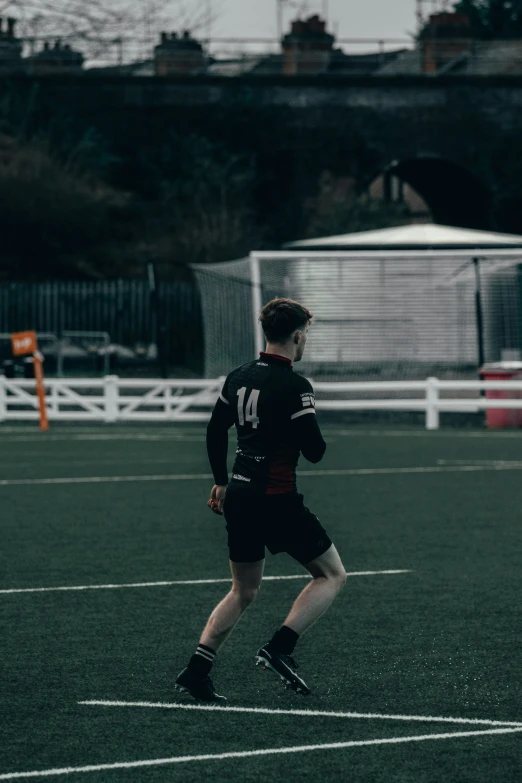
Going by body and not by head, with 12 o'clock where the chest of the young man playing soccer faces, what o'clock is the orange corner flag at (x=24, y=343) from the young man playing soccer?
The orange corner flag is roughly at 10 o'clock from the young man playing soccer.

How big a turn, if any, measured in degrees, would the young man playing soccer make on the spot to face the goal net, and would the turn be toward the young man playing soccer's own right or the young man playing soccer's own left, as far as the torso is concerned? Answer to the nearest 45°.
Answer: approximately 45° to the young man playing soccer's own left

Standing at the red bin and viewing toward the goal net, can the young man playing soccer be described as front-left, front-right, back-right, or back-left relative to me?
back-left

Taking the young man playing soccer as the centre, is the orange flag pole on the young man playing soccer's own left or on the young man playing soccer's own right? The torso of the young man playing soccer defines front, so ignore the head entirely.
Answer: on the young man playing soccer's own left

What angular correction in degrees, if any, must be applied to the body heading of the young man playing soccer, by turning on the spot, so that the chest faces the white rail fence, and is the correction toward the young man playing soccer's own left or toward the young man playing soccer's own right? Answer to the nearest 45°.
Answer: approximately 45° to the young man playing soccer's own left

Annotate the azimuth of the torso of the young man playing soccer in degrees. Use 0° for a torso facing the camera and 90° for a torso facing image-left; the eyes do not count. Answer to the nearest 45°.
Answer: approximately 225°
